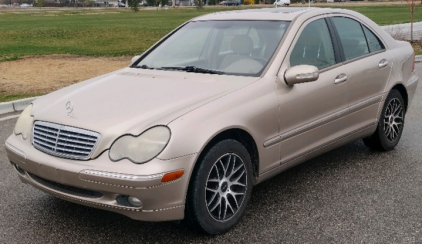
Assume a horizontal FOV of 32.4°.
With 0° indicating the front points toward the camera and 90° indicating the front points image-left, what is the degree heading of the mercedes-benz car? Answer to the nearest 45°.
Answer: approximately 45°

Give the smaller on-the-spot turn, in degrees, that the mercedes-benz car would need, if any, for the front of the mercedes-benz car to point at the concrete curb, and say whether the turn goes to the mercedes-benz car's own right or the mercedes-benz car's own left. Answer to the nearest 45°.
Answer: approximately 90° to the mercedes-benz car's own right
